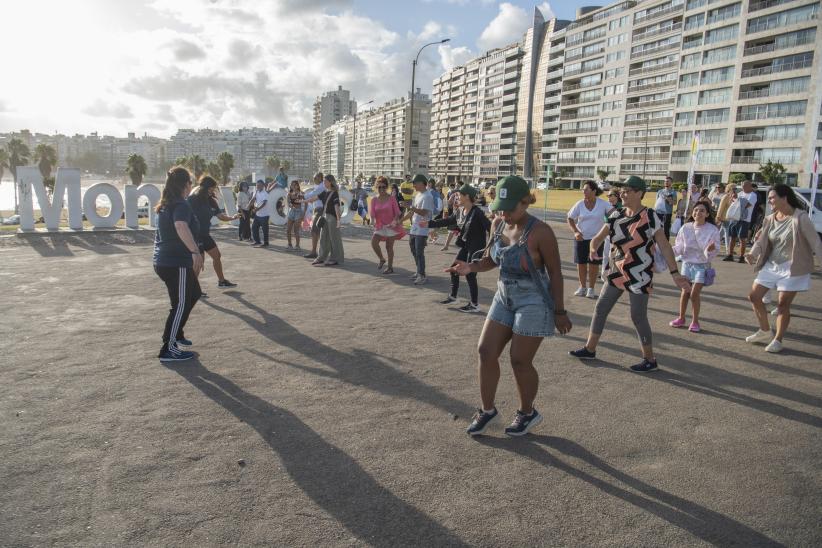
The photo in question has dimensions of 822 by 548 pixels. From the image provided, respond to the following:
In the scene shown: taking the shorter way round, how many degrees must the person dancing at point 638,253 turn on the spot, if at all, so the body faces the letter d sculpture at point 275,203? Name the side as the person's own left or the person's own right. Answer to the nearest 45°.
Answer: approximately 90° to the person's own right

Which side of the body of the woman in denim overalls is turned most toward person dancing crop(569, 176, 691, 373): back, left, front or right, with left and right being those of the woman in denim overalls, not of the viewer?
back

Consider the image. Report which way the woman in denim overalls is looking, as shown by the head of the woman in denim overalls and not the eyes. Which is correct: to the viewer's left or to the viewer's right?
to the viewer's left

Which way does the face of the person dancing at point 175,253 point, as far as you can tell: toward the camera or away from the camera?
away from the camera

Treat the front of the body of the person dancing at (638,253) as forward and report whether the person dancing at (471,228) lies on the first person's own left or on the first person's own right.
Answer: on the first person's own right

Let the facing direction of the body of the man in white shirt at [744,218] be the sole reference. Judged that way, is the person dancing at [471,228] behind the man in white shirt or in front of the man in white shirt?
in front

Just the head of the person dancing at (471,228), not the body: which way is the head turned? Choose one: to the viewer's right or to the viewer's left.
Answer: to the viewer's left

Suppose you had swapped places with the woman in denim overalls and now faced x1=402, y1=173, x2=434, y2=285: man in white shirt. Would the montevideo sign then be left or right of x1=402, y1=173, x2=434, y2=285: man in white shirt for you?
left

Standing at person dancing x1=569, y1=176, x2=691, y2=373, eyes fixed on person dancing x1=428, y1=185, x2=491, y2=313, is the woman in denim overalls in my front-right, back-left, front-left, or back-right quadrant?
back-left

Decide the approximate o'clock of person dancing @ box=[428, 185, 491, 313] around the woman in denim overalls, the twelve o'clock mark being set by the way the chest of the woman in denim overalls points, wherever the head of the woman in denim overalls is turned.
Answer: The person dancing is roughly at 4 o'clock from the woman in denim overalls.

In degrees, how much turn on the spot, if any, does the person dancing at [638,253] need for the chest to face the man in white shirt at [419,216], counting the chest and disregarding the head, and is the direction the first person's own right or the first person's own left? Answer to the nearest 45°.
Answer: approximately 90° to the first person's own right

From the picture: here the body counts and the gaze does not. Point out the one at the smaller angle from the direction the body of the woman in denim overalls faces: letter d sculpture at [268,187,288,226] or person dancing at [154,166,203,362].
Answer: the person dancing
